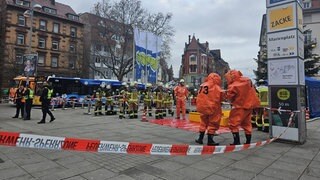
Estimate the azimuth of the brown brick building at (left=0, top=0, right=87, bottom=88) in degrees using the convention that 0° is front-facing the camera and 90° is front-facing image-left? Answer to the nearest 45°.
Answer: approximately 315°

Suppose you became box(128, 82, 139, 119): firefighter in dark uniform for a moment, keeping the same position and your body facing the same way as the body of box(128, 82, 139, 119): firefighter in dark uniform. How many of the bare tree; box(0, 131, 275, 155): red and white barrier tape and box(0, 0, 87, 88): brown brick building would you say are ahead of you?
1

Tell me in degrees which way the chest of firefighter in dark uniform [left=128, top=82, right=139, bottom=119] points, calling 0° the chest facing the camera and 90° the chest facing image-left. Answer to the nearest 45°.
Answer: approximately 0°

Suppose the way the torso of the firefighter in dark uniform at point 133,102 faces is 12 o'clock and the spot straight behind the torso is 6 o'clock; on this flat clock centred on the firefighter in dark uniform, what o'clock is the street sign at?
The street sign is roughly at 11 o'clock from the firefighter in dark uniform.
